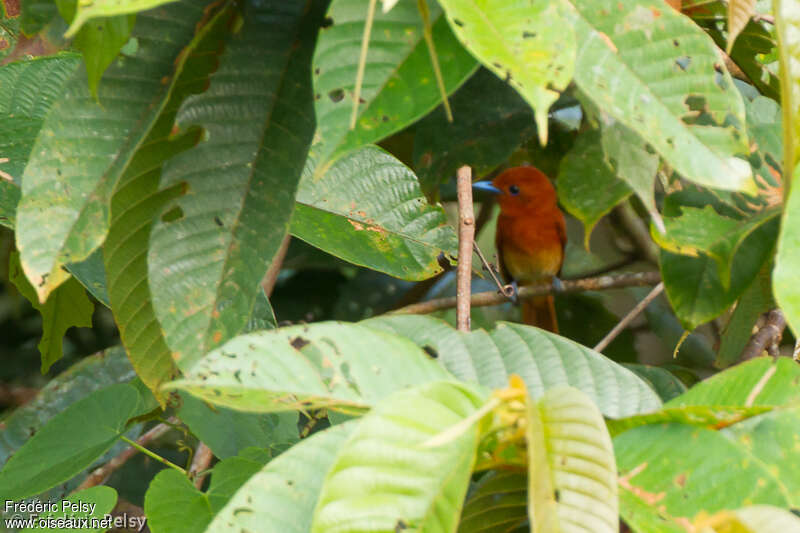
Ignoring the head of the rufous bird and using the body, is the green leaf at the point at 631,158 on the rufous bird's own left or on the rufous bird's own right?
on the rufous bird's own left

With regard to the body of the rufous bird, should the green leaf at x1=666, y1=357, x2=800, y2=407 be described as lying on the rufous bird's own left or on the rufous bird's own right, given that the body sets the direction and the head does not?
on the rufous bird's own left

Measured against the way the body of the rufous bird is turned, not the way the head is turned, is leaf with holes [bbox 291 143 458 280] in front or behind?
in front

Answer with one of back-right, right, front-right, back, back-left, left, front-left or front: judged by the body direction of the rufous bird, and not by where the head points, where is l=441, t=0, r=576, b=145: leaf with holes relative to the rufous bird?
front-left

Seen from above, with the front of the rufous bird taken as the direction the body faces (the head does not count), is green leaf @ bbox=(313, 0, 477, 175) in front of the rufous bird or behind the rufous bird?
in front

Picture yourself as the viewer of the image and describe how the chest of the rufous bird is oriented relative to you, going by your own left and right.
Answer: facing the viewer and to the left of the viewer

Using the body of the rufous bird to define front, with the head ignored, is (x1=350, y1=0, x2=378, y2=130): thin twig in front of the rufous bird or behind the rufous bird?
in front

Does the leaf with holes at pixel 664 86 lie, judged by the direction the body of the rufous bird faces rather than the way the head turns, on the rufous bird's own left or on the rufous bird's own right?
on the rufous bird's own left
